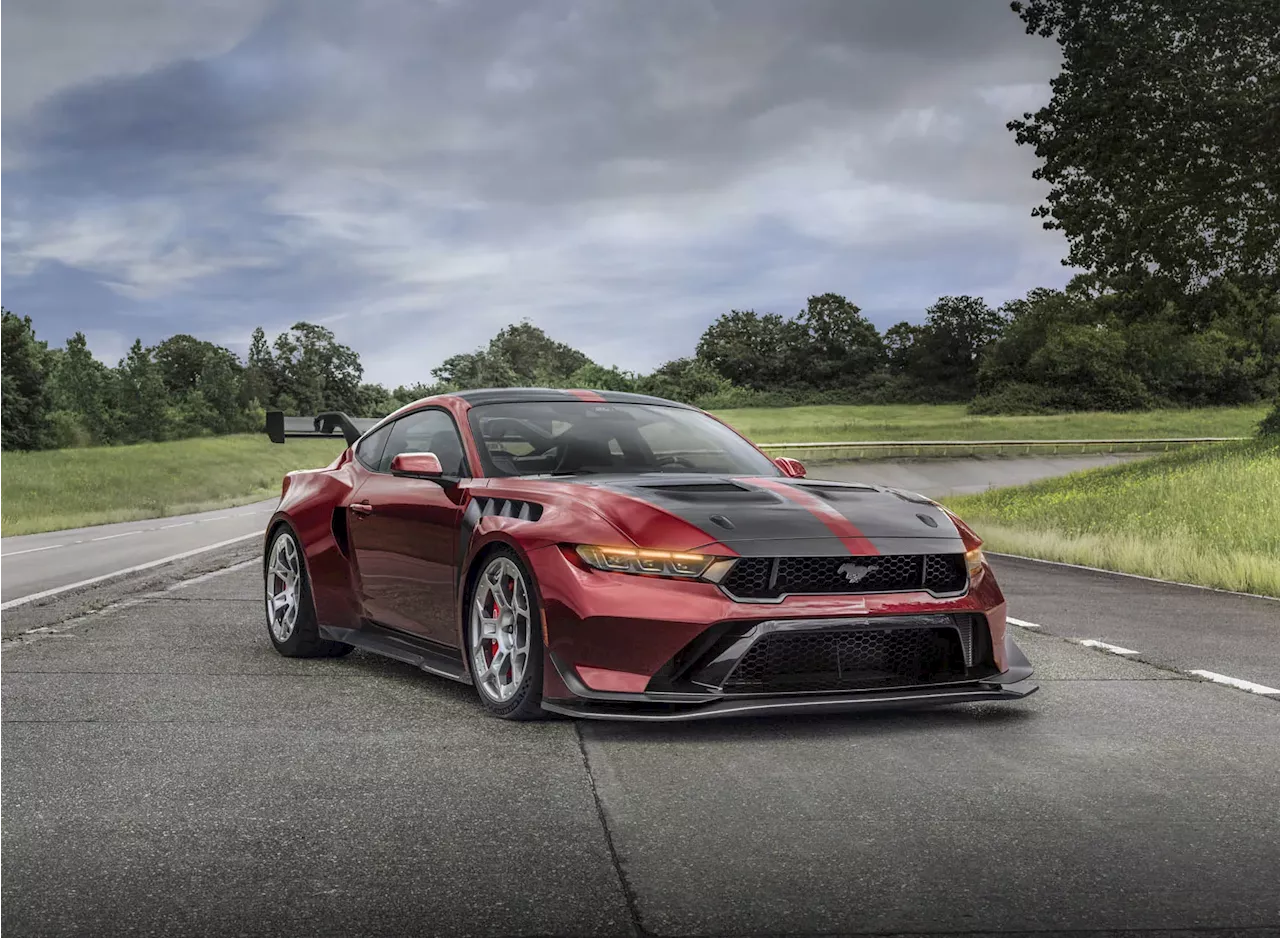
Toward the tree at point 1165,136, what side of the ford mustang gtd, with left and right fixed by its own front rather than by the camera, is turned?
left

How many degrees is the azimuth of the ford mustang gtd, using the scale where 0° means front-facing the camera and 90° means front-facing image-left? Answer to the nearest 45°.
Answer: approximately 315°
